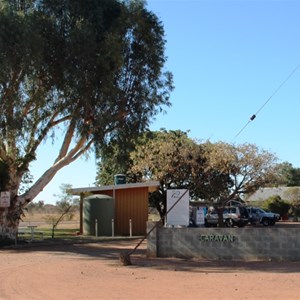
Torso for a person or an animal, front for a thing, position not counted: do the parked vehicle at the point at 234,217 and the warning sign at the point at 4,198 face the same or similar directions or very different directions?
very different directions

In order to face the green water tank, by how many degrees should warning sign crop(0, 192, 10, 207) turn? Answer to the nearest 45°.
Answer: approximately 135° to its left

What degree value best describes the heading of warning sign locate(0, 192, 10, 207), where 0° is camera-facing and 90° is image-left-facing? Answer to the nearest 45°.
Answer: approximately 0°

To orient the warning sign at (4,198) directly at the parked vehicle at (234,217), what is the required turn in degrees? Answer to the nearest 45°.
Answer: approximately 135° to its left

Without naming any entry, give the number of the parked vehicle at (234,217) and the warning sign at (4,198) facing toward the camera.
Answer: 1

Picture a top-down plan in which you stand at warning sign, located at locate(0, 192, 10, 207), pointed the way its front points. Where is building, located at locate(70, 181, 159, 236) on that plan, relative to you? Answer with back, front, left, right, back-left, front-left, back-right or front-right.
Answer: back-left

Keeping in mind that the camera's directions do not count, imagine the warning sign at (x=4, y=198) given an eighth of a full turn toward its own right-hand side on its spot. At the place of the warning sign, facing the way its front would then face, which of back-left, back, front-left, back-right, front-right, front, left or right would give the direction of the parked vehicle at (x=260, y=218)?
back
